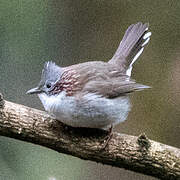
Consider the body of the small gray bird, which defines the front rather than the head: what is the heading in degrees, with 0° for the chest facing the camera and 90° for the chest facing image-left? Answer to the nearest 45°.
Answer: approximately 90°
